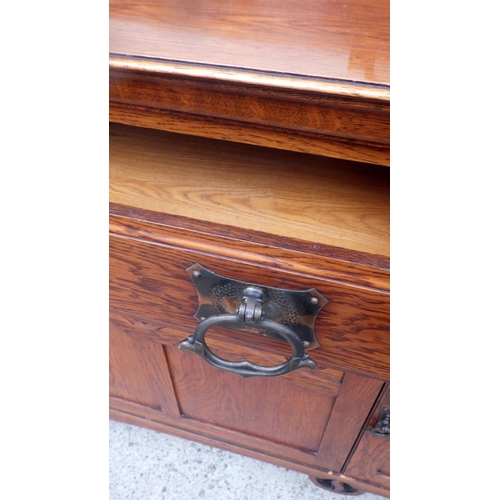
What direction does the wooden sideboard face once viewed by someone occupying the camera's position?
facing the viewer
